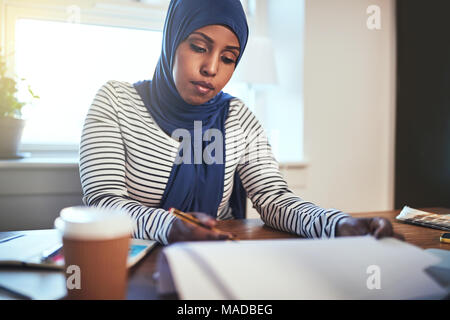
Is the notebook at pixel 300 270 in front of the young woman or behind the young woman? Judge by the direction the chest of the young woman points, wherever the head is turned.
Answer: in front

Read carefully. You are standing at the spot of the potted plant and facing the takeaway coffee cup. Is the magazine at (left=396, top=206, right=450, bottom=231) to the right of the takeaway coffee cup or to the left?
left

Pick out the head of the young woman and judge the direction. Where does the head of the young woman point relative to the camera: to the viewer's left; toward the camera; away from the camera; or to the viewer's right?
toward the camera

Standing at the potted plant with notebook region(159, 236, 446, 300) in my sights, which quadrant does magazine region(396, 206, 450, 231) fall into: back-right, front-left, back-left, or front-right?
front-left

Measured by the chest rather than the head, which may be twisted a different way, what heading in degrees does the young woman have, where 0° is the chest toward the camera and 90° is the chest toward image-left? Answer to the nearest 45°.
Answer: approximately 315°

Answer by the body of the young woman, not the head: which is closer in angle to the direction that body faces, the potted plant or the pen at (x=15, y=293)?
the pen

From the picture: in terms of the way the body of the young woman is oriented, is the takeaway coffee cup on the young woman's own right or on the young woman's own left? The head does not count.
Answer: on the young woman's own right

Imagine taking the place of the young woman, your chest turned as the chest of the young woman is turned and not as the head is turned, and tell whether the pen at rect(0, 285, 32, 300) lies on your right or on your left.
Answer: on your right

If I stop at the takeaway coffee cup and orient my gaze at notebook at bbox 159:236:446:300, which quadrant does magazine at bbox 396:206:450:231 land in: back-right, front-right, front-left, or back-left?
front-left
